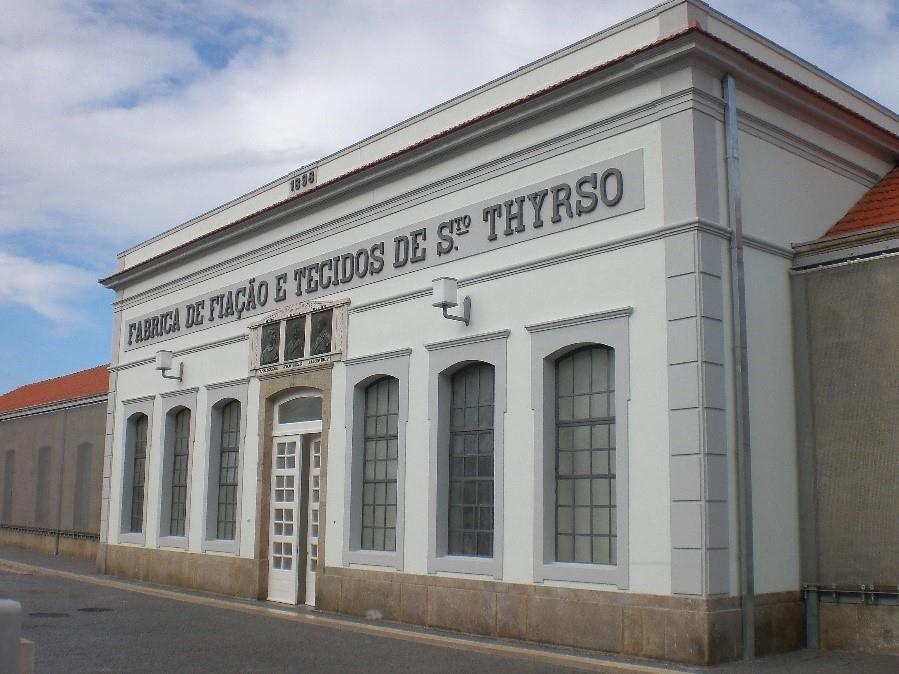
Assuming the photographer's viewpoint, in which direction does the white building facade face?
facing the viewer and to the left of the viewer

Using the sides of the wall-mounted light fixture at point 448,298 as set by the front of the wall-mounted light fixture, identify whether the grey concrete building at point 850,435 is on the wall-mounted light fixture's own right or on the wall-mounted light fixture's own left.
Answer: on the wall-mounted light fixture's own left

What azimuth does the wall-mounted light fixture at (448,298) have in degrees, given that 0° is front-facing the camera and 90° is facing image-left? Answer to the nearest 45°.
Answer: approximately 45°

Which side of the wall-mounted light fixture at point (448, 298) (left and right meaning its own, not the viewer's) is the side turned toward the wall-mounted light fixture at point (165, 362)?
right

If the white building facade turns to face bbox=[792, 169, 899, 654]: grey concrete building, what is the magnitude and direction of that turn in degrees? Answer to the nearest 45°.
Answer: approximately 135° to its left

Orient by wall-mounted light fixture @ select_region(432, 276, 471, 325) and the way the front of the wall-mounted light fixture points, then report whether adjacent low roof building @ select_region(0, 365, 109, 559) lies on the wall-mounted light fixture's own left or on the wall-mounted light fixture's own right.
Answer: on the wall-mounted light fixture's own right

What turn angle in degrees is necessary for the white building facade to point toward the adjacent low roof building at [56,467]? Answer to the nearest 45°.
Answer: approximately 90° to its right
